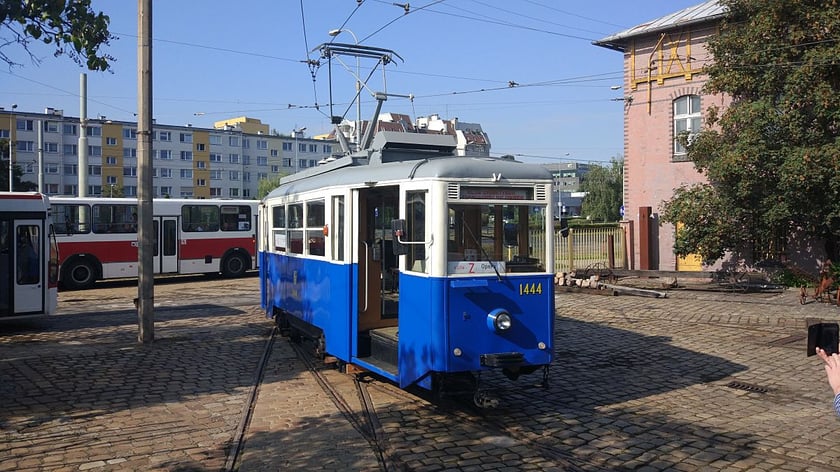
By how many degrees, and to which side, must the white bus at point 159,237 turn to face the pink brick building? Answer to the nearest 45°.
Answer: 0° — it already faces it

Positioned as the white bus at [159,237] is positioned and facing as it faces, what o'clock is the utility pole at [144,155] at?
The utility pole is roughly at 3 o'clock from the white bus.

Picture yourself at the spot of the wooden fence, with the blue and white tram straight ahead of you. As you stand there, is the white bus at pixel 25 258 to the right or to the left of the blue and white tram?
right

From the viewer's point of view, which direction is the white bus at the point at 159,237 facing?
to the viewer's right

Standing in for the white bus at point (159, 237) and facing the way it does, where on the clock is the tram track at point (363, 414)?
The tram track is roughly at 3 o'clock from the white bus.

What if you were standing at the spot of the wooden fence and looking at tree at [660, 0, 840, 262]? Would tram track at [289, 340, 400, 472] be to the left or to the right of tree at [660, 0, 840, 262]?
right
